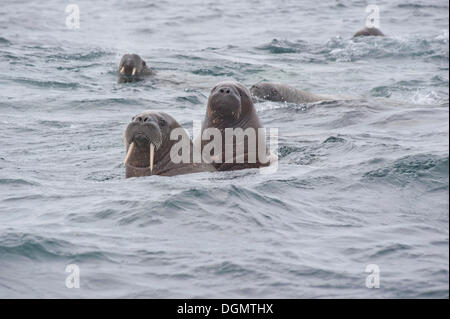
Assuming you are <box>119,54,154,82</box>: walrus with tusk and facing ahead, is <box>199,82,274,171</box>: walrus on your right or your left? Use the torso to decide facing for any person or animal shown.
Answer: on your left

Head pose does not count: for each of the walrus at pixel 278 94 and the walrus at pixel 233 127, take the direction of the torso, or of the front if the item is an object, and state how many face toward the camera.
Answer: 1

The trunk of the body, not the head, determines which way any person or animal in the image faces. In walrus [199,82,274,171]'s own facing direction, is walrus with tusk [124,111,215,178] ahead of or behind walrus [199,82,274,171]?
ahead

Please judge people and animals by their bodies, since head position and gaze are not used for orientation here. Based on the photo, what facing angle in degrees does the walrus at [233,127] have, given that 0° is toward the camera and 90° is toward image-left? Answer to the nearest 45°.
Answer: approximately 0°

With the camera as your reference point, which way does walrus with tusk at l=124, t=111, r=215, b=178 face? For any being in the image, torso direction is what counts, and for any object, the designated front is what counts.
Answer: facing the viewer and to the left of the viewer

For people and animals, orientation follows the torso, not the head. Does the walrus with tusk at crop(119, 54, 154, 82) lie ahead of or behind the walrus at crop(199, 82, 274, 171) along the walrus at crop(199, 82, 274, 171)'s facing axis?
behind

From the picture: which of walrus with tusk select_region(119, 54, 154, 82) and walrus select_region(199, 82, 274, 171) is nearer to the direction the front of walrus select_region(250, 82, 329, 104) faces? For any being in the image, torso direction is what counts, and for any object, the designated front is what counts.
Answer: the walrus with tusk

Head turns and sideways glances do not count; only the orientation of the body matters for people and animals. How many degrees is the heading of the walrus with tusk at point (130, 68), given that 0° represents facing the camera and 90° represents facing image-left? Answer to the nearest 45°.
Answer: approximately 45°

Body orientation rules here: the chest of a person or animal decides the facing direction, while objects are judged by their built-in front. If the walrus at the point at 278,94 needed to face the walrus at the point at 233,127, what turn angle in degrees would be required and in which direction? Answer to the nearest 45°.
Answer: approximately 90° to its left

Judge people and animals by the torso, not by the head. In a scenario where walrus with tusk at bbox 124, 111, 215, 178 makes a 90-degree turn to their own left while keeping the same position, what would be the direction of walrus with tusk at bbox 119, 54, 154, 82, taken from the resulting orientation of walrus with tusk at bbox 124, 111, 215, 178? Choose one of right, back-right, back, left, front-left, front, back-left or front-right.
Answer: back-left

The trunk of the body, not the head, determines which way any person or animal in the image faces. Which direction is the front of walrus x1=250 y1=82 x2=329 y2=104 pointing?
to the viewer's left

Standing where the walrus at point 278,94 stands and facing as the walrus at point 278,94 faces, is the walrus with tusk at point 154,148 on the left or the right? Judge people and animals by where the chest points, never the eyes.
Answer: on its left

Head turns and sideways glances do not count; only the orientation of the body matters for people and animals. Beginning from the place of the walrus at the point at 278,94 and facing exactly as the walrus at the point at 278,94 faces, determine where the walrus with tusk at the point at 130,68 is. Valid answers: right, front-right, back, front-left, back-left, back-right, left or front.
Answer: front-right
